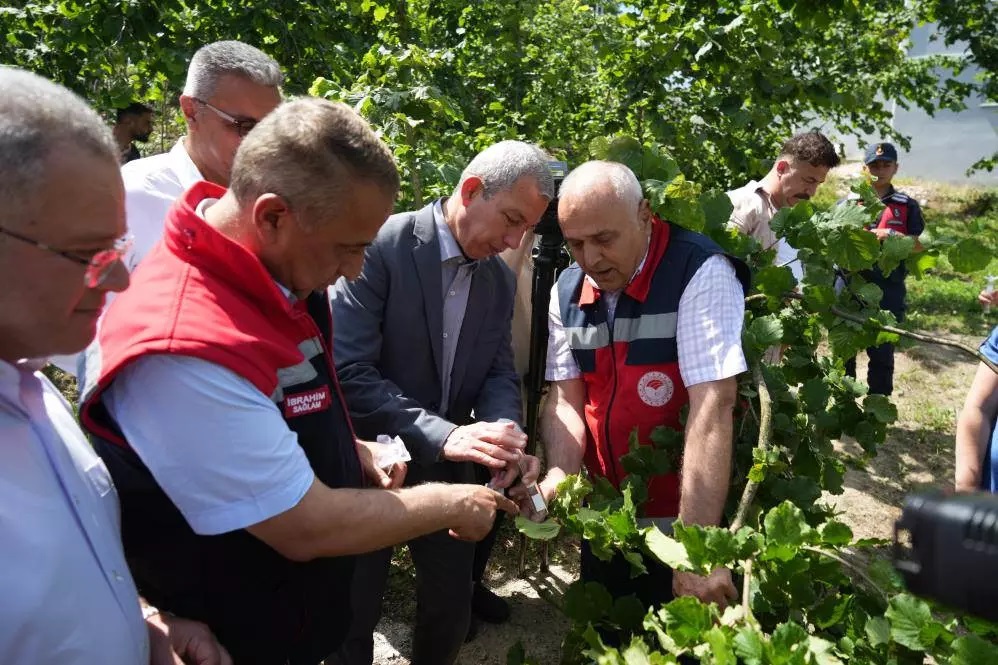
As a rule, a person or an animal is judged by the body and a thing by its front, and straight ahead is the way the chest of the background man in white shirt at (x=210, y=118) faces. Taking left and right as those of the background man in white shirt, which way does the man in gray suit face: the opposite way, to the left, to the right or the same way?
the same way

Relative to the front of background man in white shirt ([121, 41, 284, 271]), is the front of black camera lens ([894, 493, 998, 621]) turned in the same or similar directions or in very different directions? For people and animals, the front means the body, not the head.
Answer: very different directions

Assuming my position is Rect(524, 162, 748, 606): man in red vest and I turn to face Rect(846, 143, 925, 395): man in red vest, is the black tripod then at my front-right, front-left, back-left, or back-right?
front-left

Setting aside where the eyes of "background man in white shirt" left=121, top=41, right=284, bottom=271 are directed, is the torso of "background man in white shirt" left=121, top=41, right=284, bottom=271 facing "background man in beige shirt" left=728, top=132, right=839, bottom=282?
no

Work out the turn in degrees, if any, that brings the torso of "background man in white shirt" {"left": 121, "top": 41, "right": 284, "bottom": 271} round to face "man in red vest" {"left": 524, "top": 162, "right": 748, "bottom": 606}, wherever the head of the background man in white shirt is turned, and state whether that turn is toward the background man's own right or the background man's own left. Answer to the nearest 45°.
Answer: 0° — they already face them

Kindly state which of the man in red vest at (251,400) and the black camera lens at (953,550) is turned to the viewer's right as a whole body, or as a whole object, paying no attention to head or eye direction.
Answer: the man in red vest

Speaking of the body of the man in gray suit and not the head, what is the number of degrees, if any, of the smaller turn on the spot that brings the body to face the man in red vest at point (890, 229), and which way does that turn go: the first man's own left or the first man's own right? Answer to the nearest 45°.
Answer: approximately 90° to the first man's own left

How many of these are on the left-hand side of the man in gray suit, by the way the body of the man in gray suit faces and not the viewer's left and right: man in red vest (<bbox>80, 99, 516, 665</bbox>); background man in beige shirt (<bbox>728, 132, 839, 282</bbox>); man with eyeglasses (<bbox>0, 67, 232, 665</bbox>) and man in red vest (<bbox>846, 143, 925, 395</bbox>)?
2

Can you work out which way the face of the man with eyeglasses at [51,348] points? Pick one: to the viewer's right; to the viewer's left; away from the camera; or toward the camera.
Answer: to the viewer's right

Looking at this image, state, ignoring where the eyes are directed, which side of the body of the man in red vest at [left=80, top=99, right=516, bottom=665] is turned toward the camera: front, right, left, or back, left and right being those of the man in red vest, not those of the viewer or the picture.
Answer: right

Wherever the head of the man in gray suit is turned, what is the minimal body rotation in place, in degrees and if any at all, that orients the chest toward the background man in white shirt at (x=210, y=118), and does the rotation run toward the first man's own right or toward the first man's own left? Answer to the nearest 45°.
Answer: approximately 135° to the first man's own right

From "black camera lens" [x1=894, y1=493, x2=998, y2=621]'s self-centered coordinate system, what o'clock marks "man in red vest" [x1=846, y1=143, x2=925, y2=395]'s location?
The man in red vest is roughly at 3 o'clock from the black camera lens.

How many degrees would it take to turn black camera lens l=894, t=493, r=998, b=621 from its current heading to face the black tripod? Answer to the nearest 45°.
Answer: approximately 45° to its right

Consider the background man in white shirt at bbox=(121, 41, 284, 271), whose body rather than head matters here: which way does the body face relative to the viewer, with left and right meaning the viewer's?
facing the viewer and to the right of the viewer

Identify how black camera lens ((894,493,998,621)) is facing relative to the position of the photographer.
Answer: facing to the left of the viewer

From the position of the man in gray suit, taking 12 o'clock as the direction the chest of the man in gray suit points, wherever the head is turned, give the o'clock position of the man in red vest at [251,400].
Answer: The man in red vest is roughly at 2 o'clock from the man in gray suit.

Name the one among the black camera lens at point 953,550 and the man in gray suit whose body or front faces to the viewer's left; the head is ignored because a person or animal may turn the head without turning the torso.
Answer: the black camera lens

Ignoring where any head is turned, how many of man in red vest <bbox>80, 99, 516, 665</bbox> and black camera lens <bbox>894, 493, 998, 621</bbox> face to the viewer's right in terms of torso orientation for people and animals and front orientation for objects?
1
